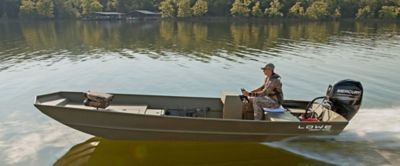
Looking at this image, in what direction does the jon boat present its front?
to the viewer's left

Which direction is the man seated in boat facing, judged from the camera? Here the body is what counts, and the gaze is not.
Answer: to the viewer's left

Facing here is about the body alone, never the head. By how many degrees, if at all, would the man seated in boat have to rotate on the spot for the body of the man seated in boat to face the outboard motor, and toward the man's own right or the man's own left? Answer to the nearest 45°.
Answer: approximately 180°
